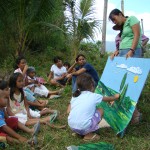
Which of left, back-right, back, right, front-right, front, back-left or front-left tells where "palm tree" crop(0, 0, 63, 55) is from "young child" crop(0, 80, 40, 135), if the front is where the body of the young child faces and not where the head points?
left

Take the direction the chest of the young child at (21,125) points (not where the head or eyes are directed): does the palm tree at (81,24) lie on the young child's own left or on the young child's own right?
on the young child's own left

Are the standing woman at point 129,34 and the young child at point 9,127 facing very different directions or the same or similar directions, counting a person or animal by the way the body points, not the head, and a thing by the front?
very different directions

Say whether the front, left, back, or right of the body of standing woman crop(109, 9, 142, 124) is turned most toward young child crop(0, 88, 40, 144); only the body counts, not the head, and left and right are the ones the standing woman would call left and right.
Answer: front

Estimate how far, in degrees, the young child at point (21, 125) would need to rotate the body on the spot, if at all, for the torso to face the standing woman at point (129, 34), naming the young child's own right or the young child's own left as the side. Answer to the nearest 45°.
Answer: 0° — they already face them

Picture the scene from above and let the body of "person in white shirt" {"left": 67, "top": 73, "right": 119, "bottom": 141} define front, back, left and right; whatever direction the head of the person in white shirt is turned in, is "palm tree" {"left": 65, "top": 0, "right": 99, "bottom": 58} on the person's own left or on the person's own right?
on the person's own left

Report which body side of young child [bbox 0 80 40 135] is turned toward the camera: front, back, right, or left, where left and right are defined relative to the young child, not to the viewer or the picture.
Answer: right

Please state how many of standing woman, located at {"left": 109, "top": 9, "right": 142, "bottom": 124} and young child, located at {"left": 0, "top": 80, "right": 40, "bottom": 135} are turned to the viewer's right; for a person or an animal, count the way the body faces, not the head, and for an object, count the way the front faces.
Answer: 1

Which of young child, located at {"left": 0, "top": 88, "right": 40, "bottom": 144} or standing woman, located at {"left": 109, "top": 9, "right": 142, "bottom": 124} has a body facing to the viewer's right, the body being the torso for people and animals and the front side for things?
the young child

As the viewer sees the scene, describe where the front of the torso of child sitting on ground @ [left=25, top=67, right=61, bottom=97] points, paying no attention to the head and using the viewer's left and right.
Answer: facing the viewer and to the right of the viewer
